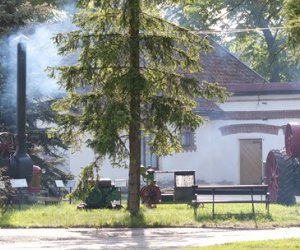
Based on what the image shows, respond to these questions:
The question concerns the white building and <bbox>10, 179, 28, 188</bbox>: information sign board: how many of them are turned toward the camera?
2

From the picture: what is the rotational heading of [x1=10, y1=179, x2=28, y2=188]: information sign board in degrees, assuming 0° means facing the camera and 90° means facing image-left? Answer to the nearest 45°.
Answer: approximately 0°

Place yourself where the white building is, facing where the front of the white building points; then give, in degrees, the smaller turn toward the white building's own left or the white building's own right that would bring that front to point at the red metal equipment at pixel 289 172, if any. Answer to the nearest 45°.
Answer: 0° — it already faces it

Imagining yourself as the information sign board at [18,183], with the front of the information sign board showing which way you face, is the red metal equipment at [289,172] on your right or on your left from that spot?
on your left

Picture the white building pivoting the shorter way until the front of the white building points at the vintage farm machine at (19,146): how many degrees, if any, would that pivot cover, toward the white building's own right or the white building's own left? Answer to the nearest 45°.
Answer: approximately 45° to the white building's own right

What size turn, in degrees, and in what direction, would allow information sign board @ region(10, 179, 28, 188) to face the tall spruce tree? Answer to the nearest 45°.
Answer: approximately 45° to its left
